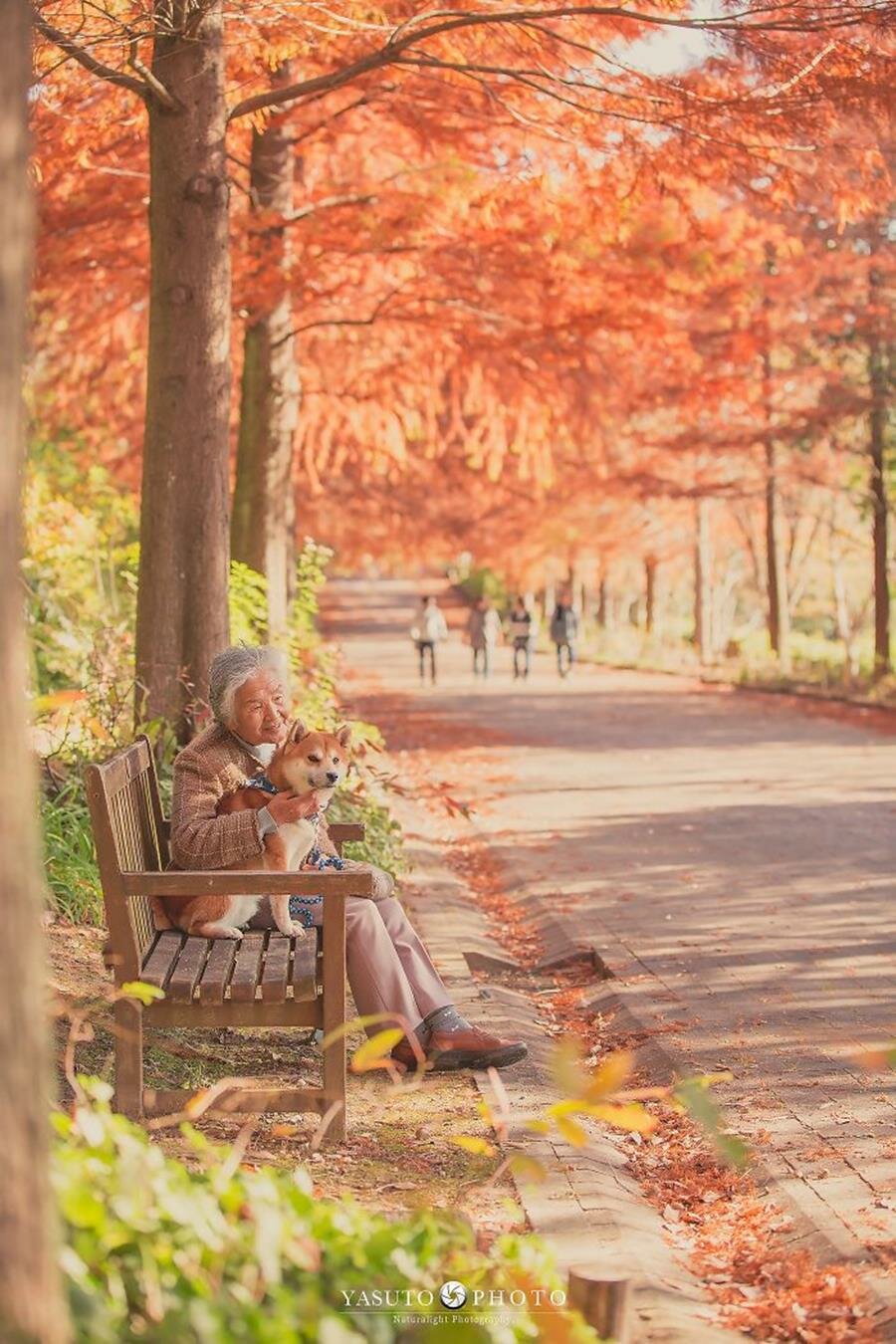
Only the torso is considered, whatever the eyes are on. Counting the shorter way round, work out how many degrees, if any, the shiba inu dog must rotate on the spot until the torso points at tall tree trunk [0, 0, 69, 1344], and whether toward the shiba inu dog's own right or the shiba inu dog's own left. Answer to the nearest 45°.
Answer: approximately 90° to the shiba inu dog's own right

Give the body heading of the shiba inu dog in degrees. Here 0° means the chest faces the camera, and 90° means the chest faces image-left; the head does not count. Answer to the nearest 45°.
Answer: approximately 270°

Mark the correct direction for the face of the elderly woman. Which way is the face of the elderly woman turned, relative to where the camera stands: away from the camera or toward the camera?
toward the camera

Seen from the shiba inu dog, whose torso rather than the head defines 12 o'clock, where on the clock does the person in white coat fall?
The person in white coat is roughly at 9 o'clock from the shiba inu dog.

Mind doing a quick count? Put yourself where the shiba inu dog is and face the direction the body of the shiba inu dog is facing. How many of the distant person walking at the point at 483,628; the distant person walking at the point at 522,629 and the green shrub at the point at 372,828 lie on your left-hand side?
3

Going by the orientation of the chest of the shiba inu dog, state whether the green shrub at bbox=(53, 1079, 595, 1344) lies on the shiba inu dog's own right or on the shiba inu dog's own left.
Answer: on the shiba inu dog's own right

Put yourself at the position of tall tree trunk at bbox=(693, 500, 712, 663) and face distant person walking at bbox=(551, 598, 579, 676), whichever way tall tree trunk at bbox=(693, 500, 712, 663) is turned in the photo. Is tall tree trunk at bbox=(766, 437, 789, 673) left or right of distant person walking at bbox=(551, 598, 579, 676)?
left

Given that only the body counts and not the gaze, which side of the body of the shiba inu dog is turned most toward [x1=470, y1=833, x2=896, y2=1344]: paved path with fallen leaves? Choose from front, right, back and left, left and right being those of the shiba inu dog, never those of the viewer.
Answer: front

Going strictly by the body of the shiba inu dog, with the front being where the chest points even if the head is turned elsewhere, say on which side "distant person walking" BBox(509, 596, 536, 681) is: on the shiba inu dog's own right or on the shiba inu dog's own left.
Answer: on the shiba inu dog's own left
